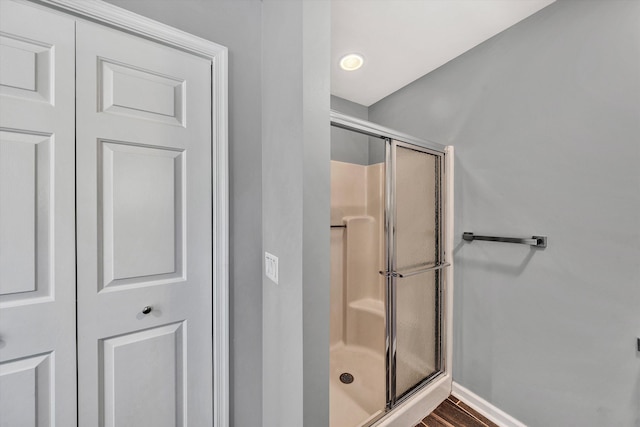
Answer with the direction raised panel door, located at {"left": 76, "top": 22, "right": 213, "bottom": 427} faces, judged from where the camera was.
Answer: facing the viewer and to the right of the viewer

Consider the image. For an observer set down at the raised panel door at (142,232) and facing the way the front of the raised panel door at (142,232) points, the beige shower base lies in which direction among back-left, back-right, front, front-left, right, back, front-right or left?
front-left

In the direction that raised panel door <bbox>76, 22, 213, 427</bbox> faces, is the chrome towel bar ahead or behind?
ahead
